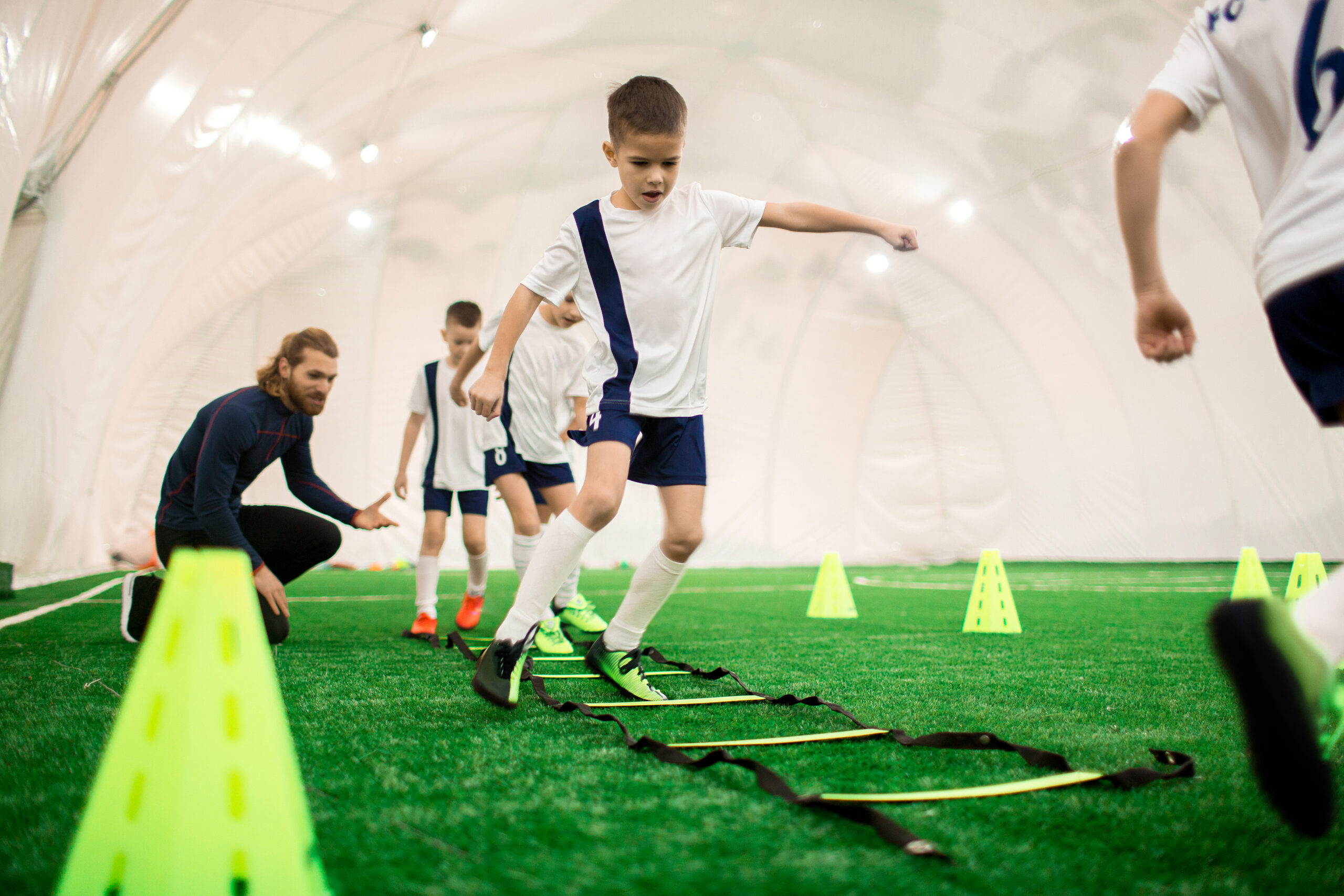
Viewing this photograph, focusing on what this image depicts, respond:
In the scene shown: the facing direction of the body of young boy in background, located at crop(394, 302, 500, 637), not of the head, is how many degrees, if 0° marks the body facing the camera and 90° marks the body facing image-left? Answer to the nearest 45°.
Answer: approximately 0°

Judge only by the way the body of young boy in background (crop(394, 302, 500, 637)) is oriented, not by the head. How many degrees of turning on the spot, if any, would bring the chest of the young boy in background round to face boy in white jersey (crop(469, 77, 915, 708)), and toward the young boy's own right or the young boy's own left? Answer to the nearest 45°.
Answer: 0° — they already face them

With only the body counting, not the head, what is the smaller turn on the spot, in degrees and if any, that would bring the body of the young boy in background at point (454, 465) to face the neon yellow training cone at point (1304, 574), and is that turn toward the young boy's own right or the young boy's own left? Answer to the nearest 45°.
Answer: approximately 90° to the young boy's own left

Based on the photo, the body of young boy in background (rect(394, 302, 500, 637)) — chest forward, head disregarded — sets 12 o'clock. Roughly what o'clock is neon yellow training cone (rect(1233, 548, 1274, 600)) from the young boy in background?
The neon yellow training cone is roughly at 9 o'clock from the young boy in background.

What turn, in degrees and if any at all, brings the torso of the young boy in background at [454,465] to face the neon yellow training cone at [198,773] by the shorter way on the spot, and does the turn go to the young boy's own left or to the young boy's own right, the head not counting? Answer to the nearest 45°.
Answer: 0° — they already face it
